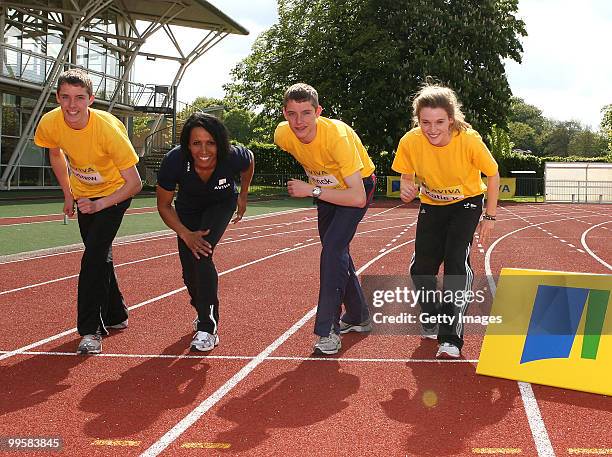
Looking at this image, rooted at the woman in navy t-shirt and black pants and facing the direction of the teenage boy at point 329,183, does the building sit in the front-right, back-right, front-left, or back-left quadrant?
back-left

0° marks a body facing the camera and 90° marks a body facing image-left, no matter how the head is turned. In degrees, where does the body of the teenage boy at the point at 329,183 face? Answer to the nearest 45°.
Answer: approximately 45°

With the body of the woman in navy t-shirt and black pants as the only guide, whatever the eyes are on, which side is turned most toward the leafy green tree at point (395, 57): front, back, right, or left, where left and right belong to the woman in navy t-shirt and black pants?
back

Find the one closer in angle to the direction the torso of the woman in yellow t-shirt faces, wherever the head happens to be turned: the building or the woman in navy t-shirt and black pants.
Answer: the woman in navy t-shirt and black pants

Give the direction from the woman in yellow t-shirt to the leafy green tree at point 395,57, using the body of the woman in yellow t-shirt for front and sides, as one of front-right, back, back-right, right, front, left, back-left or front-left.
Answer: back

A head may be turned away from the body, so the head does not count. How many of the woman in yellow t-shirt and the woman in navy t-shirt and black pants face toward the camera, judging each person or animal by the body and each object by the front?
2

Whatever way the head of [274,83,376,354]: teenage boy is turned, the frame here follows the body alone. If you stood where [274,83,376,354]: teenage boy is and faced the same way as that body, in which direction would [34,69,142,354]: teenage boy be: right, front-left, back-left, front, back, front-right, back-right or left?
front-right

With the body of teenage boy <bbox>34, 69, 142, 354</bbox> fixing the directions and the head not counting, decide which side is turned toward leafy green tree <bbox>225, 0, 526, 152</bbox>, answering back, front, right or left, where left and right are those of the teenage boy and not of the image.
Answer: back

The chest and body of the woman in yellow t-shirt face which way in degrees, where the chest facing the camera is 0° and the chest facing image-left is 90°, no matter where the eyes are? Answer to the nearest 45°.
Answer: approximately 0°

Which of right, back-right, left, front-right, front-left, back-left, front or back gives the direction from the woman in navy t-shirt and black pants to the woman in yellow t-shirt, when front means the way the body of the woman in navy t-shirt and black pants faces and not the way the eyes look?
left

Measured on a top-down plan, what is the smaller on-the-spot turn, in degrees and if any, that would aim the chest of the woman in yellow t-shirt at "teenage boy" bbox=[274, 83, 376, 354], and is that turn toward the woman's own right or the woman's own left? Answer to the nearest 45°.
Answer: approximately 90° to the woman's own right

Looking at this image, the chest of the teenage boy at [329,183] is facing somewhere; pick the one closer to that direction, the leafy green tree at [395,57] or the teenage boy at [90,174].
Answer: the teenage boy
